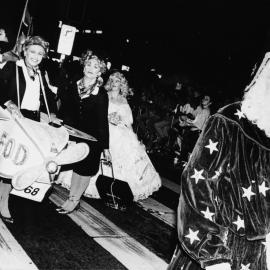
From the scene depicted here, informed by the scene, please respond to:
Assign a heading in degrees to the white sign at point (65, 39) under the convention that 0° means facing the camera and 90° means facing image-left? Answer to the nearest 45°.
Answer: approximately 0°

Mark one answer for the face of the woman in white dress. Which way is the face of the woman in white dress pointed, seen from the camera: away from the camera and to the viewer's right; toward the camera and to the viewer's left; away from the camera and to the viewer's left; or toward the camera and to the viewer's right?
toward the camera and to the viewer's left

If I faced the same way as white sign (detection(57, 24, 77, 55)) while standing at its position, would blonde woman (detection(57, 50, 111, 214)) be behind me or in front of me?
in front

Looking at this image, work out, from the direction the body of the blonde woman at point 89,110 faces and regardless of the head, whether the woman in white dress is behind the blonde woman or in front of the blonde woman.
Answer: behind

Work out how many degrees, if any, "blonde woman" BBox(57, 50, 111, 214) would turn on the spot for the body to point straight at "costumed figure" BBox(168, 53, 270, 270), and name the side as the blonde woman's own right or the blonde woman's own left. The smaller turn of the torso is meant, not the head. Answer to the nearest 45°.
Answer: approximately 45° to the blonde woman's own left

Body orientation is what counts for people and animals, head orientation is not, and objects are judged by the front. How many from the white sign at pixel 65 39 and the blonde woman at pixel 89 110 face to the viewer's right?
0

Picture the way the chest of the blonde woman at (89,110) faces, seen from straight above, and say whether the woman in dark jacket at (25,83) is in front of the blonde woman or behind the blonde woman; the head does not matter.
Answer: in front

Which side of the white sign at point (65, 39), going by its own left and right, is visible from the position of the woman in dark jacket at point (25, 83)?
front
